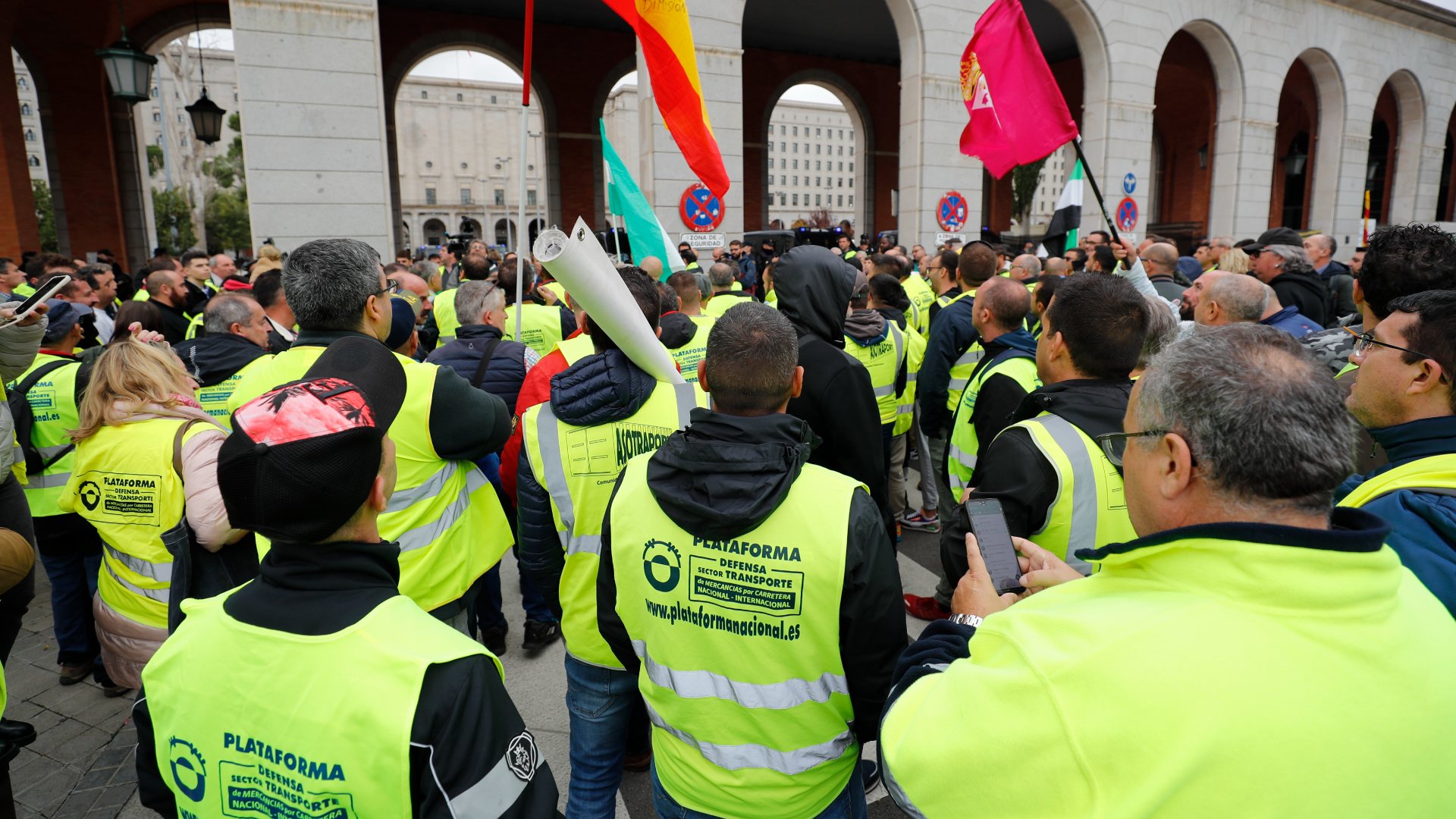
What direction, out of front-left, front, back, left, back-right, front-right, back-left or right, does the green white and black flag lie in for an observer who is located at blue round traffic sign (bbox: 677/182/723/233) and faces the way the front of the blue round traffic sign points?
front-left

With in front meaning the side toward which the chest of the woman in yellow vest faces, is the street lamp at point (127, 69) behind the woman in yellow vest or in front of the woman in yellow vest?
in front

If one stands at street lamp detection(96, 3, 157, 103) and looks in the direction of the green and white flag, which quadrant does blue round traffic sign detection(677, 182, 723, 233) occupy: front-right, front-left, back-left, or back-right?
front-left

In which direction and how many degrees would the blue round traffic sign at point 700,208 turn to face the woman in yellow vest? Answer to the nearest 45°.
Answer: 0° — it already faces them

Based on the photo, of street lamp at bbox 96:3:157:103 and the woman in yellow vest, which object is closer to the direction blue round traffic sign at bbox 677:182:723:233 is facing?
the woman in yellow vest

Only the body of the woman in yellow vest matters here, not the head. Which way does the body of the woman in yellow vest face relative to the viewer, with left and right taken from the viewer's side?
facing away from the viewer and to the right of the viewer

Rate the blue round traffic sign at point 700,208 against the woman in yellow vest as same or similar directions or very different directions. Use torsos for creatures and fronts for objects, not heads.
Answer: very different directions

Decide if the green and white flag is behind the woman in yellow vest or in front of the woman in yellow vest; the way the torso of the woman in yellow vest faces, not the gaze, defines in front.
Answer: in front

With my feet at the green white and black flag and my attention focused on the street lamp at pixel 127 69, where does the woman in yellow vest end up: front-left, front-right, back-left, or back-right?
front-left

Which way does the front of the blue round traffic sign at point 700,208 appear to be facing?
toward the camera

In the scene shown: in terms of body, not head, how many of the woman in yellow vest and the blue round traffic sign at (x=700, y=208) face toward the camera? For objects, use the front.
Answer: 1

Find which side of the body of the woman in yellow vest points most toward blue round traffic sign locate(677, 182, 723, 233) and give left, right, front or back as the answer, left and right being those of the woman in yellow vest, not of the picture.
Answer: front

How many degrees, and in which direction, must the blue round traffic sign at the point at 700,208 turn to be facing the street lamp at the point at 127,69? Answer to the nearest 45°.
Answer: approximately 45° to its right
